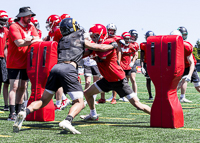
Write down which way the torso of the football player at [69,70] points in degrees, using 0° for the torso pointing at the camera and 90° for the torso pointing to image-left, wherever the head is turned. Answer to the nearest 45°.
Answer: approximately 225°

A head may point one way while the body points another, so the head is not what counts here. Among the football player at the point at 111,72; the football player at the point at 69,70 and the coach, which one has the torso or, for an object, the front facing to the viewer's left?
the football player at the point at 111,72

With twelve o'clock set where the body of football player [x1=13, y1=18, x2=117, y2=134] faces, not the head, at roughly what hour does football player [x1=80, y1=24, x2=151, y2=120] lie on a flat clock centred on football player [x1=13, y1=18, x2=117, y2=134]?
football player [x1=80, y1=24, x2=151, y2=120] is roughly at 12 o'clock from football player [x1=13, y1=18, x2=117, y2=134].

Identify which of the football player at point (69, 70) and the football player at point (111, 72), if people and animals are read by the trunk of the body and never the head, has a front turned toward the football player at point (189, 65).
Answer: the football player at point (69, 70)

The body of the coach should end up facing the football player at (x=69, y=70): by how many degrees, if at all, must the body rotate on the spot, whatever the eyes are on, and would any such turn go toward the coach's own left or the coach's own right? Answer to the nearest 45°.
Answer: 0° — they already face them

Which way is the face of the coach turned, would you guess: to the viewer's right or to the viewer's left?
to the viewer's right

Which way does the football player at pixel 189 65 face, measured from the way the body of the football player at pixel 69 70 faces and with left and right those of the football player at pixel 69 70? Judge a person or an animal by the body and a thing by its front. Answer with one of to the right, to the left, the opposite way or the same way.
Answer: the opposite way

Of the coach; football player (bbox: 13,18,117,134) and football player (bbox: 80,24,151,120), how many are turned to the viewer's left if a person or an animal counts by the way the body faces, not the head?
1

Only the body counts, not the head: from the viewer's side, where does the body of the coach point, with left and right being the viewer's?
facing the viewer and to the right of the viewer

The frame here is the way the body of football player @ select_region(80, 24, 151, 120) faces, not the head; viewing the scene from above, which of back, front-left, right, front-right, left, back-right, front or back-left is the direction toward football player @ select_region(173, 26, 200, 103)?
back-right

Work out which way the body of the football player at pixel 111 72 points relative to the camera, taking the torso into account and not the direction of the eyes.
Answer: to the viewer's left

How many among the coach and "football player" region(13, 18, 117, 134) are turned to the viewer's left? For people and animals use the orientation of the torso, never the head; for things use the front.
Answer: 0
